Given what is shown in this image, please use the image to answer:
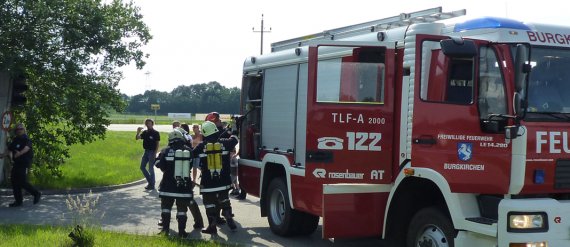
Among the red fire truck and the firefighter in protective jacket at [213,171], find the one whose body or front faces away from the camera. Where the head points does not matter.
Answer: the firefighter in protective jacket

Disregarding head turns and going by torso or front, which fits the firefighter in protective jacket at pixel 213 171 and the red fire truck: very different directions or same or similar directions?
very different directions

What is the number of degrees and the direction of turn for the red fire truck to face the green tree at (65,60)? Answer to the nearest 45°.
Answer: approximately 180°

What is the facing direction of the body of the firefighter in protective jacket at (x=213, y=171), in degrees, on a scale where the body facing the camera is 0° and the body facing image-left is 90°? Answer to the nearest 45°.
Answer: approximately 180°

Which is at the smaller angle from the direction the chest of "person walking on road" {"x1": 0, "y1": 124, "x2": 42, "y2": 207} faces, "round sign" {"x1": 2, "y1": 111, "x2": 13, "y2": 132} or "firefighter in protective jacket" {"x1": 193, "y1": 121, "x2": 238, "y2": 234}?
the firefighter in protective jacket

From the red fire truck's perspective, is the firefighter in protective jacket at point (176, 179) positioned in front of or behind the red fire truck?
behind

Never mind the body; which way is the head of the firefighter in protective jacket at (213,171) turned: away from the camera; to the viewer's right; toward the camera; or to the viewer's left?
away from the camera
